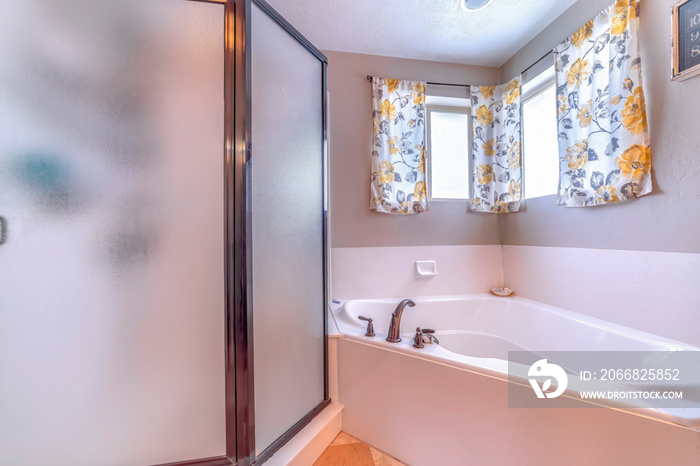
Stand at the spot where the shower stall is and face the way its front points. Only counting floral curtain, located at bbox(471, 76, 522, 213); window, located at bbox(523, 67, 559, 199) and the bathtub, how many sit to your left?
3

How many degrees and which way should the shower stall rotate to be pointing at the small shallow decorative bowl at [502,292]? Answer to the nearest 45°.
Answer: approximately 90° to its left

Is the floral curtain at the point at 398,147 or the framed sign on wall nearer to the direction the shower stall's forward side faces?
the framed sign on wall

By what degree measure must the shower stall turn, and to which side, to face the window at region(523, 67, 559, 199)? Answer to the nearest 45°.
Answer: approximately 90° to its left

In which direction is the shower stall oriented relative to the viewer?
toward the camera

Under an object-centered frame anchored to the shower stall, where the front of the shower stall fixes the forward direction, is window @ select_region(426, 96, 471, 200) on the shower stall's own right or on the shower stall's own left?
on the shower stall's own left

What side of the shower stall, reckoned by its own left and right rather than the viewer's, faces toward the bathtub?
left

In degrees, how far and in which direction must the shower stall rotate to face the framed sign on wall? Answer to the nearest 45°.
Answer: approximately 45° to its left

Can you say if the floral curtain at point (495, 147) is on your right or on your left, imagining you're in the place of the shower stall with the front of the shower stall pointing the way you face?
on your left
